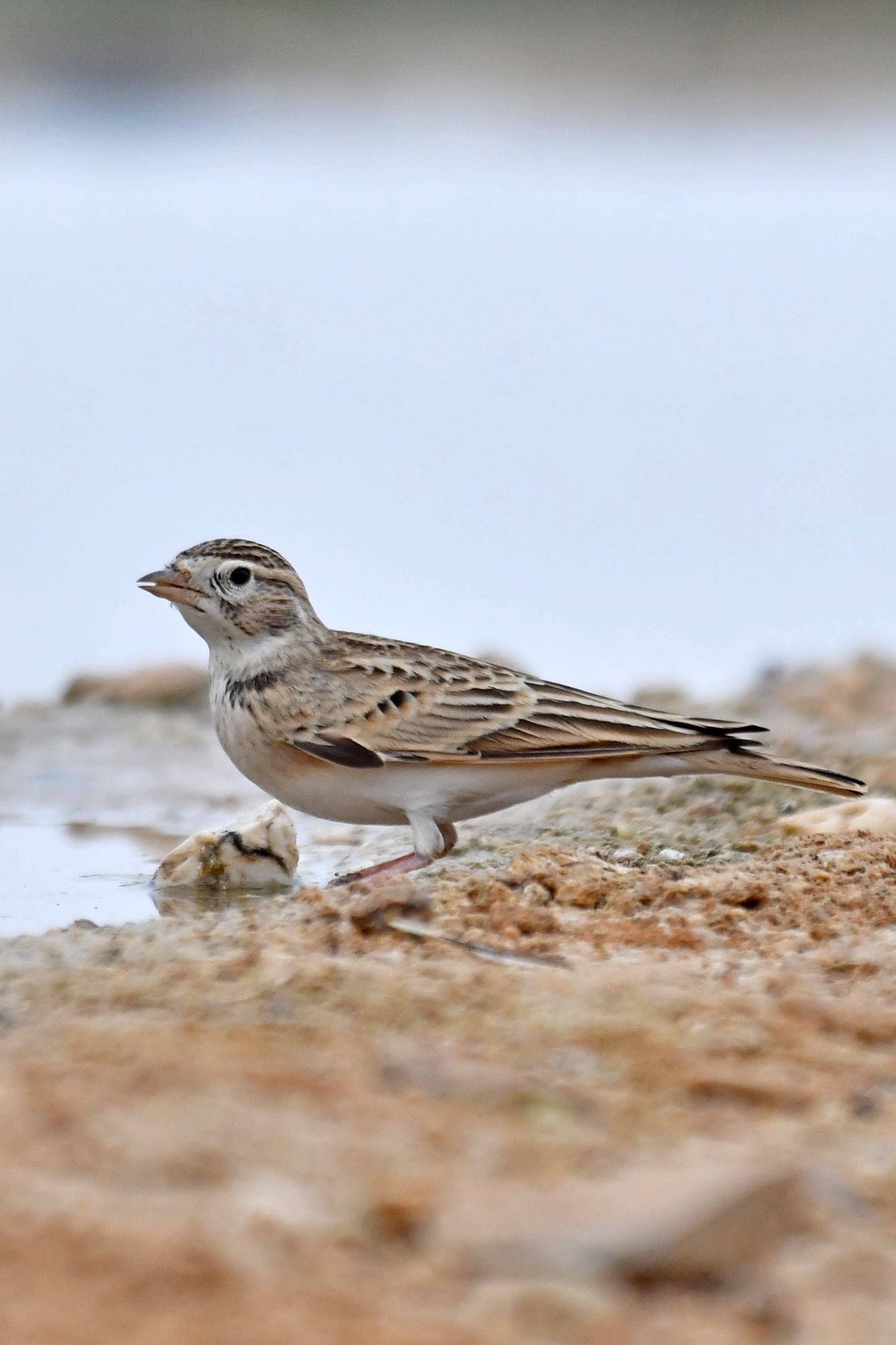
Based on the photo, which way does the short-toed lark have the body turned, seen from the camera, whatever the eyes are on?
to the viewer's left

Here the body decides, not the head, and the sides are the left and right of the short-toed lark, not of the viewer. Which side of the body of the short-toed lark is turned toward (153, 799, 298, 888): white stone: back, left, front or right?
front

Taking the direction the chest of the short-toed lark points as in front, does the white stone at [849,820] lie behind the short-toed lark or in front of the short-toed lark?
behind
